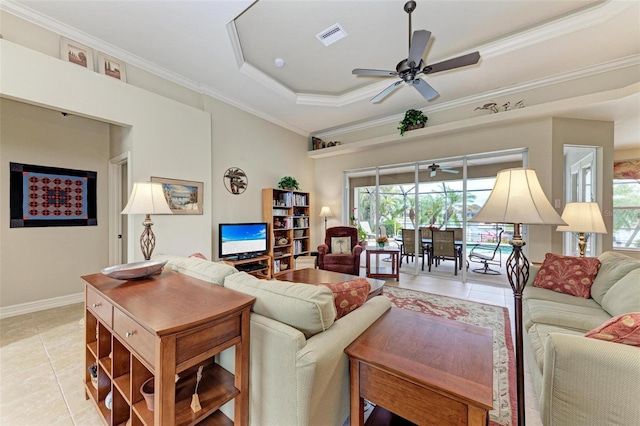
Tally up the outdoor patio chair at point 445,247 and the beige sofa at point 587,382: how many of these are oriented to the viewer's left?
1

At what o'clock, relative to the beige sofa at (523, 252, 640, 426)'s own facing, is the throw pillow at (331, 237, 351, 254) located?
The throw pillow is roughly at 1 o'clock from the beige sofa.

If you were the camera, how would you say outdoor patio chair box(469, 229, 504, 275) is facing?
facing to the left of the viewer

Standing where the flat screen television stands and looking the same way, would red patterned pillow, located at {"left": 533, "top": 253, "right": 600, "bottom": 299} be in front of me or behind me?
in front

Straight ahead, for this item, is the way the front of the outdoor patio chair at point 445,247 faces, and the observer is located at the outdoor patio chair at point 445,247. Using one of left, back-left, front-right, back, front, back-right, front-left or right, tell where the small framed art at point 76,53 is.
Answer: back-left

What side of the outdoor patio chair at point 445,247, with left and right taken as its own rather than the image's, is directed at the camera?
back

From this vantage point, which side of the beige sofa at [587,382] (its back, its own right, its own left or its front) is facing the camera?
left

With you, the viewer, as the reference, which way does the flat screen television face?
facing the viewer and to the right of the viewer

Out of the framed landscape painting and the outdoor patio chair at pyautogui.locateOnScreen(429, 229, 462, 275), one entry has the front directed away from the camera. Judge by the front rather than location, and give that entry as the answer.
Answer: the outdoor patio chair

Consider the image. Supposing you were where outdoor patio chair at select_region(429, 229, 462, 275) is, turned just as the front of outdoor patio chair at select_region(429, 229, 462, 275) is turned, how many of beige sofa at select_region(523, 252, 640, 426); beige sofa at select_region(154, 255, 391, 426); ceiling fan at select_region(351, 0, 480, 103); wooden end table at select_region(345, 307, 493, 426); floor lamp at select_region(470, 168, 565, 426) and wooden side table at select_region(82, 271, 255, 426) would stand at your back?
6

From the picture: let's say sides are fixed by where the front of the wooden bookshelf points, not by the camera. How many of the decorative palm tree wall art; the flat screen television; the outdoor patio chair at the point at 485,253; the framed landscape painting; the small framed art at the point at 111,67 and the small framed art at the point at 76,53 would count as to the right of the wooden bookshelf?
5

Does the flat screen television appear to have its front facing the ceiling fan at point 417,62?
yes

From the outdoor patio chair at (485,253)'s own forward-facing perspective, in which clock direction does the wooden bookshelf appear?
The wooden bookshelf is roughly at 11 o'clock from the outdoor patio chair.

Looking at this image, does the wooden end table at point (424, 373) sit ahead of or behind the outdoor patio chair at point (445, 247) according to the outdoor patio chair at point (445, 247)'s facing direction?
behind
